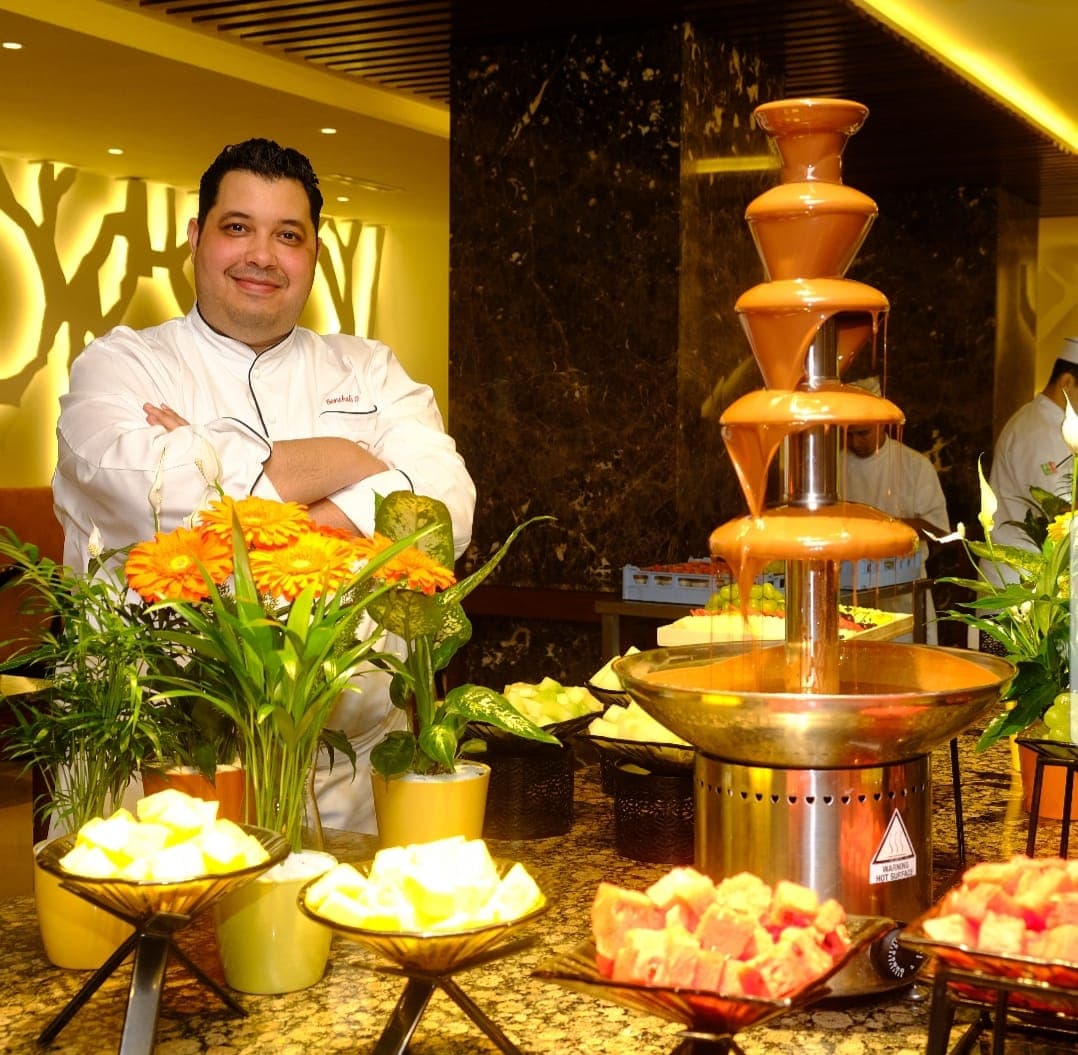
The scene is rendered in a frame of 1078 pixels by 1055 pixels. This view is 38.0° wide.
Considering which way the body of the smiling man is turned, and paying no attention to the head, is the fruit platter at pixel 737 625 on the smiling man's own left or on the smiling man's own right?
on the smiling man's own left

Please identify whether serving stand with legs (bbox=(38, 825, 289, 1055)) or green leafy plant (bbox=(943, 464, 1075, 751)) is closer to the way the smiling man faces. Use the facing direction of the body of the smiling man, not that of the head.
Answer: the serving stand with legs

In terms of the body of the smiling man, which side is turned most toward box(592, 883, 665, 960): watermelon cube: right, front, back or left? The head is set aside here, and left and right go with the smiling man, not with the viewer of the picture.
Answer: front

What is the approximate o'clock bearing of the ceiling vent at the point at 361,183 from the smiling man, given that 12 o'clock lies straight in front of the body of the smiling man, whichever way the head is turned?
The ceiling vent is roughly at 6 o'clock from the smiling man.

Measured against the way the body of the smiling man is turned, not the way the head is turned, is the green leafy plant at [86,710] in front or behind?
in front

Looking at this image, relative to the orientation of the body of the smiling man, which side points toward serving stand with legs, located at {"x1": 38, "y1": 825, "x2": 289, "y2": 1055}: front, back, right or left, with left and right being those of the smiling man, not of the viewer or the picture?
front

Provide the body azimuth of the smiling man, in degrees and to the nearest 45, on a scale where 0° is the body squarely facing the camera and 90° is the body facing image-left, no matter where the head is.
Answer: approximately 0°

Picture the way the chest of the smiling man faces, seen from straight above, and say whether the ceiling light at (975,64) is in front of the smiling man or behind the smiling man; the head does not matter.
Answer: behind

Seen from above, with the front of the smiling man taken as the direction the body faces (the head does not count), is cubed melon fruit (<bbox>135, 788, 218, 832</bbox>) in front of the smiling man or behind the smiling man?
in front

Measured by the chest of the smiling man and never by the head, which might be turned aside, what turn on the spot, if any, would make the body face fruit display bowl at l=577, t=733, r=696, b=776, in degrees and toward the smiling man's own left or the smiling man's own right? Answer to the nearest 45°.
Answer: approximately 45° to the smiling man's own left

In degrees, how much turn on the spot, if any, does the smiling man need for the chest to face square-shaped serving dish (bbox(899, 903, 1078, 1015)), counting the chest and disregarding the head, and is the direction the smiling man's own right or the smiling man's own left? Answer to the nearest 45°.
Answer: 0° — they already face it

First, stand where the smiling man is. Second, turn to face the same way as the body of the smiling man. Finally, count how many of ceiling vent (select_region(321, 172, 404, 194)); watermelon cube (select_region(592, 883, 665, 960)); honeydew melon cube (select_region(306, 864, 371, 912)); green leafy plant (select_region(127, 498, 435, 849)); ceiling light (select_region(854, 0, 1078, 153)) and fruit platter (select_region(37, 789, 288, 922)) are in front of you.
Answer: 4

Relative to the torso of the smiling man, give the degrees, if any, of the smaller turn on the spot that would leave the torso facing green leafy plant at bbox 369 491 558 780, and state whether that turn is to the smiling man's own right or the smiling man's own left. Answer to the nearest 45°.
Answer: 0° — they already face it
